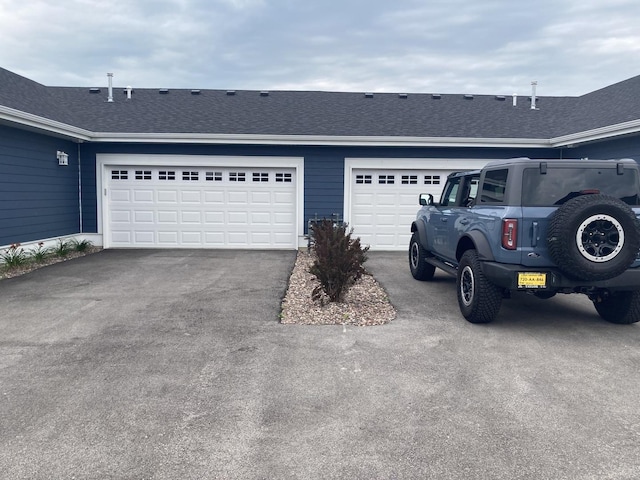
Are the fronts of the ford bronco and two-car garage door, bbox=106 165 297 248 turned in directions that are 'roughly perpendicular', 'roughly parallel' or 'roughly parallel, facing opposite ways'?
roughly parallel, facing opposite ways

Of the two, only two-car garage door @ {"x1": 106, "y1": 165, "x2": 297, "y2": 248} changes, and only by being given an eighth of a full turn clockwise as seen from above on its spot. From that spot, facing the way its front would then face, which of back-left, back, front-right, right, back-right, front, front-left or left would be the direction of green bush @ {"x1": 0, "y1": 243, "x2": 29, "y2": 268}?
front

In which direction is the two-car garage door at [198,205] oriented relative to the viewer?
toward the camera

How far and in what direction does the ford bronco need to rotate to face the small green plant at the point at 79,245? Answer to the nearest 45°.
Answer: approximately 45° to its left

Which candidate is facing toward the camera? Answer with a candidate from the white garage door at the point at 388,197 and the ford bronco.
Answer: the white garage door

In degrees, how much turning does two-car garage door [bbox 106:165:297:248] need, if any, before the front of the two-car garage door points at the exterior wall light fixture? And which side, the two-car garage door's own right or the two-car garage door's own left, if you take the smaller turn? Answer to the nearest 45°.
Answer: approximately 90° to the two-car garage door's own right

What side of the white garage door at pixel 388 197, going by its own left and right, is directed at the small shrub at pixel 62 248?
right

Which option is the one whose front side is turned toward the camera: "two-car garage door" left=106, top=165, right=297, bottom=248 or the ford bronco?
the two-car garage door

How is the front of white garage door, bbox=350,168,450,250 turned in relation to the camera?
facing the viewer

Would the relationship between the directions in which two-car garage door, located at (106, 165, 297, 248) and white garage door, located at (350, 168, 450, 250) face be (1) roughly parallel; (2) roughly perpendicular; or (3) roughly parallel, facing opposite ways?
roughly parallel

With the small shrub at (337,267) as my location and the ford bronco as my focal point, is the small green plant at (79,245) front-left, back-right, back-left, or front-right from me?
back-left

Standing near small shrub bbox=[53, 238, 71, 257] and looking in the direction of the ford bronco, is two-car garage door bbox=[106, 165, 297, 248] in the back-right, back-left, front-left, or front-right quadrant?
front-left

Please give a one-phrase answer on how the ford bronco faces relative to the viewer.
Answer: facing away from the viewer and to the left of the viewer

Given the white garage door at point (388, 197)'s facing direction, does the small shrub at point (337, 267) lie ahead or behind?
ahead

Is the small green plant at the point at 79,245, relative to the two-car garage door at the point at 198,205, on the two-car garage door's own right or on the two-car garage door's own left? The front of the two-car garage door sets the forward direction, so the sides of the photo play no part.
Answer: on the two-car garage door's own right

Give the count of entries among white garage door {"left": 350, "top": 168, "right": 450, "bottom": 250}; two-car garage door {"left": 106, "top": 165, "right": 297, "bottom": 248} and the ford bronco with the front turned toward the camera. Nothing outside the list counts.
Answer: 2

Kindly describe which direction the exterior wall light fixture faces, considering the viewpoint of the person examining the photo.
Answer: facing the viewer and to the right of the viewer
